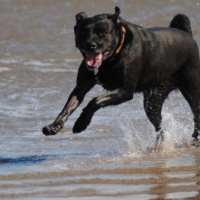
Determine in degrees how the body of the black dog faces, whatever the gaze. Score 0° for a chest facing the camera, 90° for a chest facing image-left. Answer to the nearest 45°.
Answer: approximately 45°
